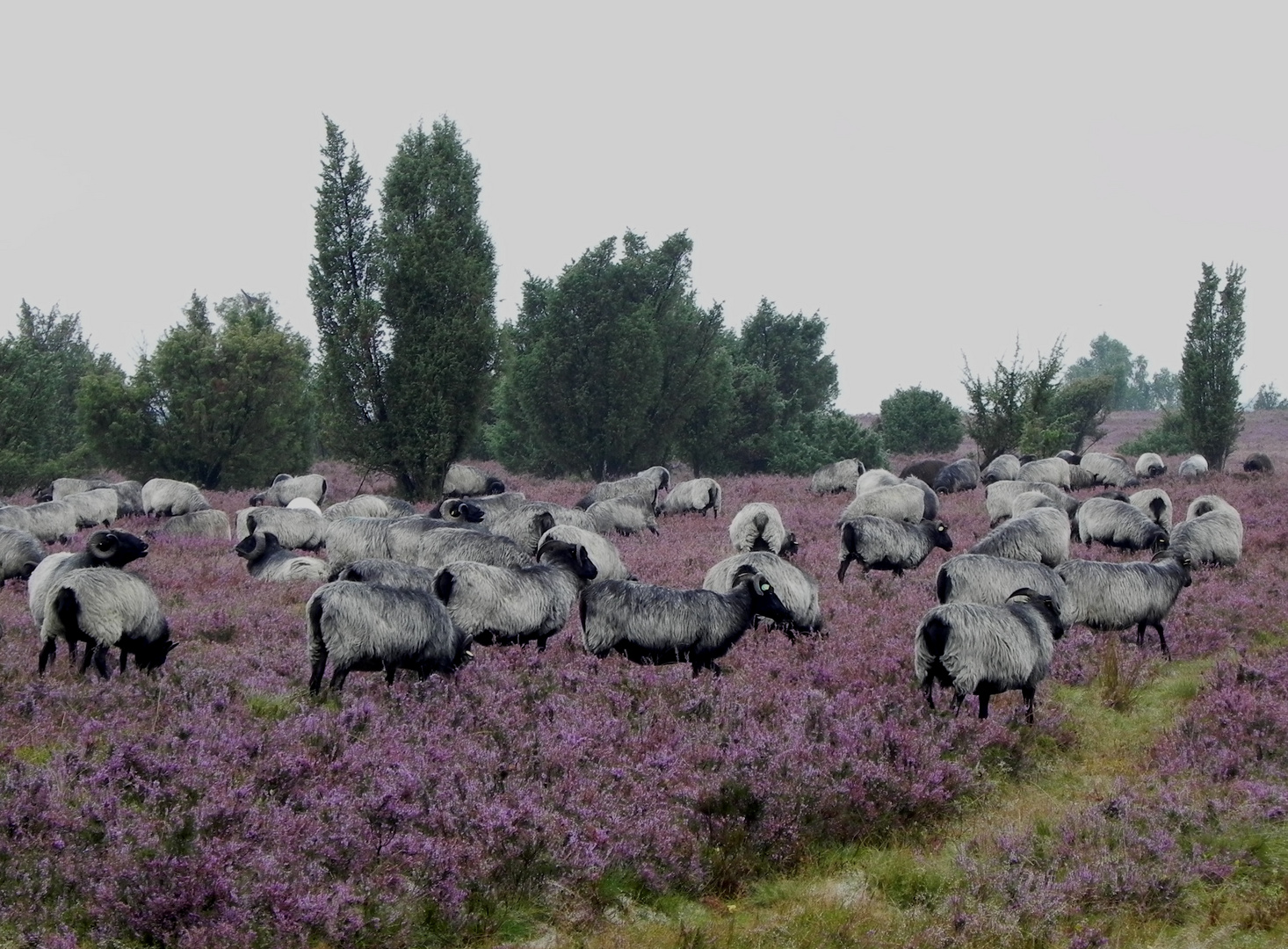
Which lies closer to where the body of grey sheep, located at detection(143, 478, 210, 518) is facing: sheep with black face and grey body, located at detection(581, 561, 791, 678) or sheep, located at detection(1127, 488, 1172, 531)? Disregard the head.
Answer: the sheep

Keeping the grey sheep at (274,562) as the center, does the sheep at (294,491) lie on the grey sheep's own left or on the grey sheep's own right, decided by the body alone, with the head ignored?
on the grey sheep's own right

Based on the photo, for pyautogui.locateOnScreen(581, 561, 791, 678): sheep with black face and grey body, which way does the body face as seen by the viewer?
to the viewer's right

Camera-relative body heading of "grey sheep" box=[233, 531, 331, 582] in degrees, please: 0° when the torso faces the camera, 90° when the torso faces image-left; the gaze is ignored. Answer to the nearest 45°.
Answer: approximately 90°

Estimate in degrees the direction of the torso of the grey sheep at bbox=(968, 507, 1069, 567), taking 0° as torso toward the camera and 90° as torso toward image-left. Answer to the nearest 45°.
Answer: approximately 90°

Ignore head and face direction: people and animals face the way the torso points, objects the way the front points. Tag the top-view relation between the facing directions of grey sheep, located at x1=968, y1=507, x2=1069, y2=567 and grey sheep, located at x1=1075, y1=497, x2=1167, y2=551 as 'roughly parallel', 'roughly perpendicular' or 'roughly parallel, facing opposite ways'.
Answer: roughly parallel, facing opposite ways

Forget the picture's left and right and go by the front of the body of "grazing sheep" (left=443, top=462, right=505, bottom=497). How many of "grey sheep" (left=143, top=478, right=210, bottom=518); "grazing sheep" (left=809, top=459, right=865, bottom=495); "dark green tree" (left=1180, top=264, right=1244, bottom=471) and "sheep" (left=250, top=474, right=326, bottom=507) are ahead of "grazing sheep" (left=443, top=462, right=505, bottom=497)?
2

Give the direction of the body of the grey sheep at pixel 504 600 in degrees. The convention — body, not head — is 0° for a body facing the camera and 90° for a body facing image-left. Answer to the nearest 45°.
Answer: approximately 270°

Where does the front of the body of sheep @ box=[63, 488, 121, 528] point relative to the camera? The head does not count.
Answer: to the viewer's left

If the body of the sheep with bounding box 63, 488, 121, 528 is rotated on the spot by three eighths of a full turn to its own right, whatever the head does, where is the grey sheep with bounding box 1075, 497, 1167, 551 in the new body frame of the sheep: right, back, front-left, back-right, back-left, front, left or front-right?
right

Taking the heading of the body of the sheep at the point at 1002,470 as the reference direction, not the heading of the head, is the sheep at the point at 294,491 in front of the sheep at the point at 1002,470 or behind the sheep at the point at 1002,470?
in front

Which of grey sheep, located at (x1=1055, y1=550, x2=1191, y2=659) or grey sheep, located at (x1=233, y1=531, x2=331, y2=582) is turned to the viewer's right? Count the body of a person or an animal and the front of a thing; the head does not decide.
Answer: grey sheep, located at (x1=1055, y1=550, x2=1191, y2=659)

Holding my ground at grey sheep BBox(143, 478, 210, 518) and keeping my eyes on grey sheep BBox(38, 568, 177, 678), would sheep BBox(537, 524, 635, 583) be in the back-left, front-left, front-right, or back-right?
front-left

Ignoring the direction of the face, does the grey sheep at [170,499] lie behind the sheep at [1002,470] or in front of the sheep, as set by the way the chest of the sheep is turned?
in front

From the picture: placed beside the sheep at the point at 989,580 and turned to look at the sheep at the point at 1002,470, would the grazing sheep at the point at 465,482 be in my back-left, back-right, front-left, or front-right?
front-left

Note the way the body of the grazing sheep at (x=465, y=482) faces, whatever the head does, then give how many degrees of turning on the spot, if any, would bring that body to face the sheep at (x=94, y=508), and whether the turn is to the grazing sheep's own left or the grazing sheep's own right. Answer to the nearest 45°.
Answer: approximately 135° to the grazing sheep's own right

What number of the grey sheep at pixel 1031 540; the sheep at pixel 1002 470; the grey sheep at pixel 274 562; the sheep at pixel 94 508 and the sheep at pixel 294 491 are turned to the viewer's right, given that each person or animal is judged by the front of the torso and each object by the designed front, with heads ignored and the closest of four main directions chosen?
0
